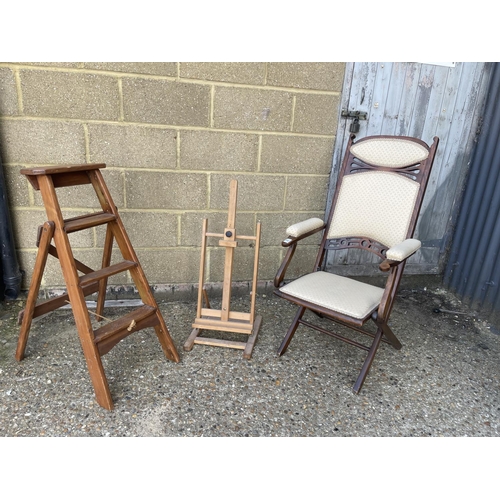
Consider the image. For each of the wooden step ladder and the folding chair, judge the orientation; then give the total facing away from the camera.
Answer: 0

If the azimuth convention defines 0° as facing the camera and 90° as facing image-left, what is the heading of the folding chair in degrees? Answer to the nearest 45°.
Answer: approximately 45°

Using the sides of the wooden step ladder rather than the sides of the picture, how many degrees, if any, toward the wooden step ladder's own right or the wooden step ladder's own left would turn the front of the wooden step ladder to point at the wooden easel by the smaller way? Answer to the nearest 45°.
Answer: approximately 45° to the wooden step ladder's own left

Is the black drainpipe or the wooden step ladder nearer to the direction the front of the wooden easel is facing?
the wooden step ladder

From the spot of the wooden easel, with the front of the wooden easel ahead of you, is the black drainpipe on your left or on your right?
on your right

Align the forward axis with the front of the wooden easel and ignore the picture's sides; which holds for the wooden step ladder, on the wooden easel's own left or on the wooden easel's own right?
on the wooden easel's own right

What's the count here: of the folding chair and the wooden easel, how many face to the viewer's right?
0

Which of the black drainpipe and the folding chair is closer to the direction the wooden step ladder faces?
the folding chair

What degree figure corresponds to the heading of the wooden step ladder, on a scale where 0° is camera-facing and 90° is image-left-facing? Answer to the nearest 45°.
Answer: approximately 315°

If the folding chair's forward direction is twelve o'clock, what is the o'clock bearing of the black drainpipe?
The black drainpipe is roughly at 1 o'clock from the folding chair.

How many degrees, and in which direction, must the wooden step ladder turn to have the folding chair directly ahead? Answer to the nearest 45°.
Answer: approximately 45° to its left
